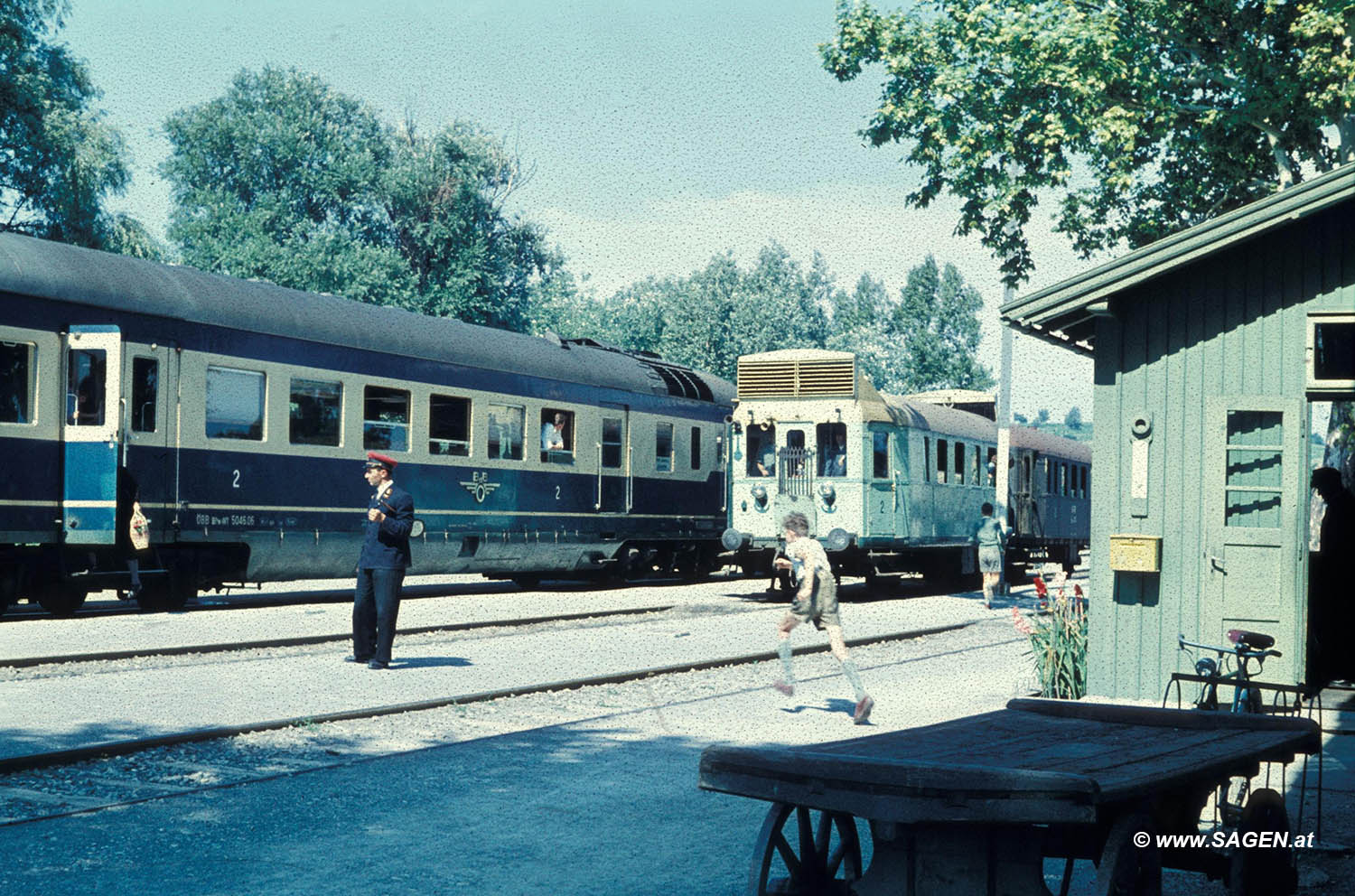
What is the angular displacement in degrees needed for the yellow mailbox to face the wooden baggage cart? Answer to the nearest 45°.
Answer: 0° — it already faces it

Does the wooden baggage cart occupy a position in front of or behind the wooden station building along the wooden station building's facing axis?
in front

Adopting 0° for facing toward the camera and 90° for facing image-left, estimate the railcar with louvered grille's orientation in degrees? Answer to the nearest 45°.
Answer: approximately 45°
